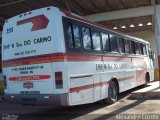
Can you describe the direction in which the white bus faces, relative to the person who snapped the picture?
facing away from the viewer and to the right of the viewer
